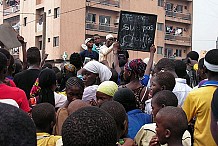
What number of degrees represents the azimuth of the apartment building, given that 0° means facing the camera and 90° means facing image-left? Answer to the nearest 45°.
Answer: approximately 315°
